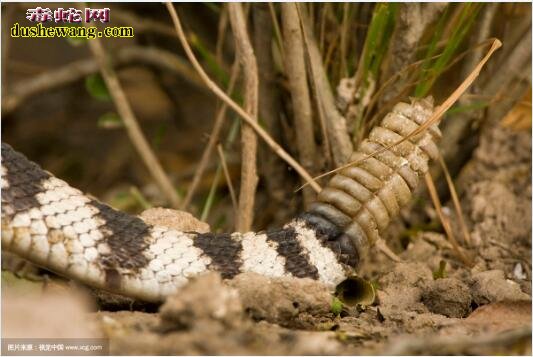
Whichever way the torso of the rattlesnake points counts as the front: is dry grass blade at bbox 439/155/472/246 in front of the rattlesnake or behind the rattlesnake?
behind

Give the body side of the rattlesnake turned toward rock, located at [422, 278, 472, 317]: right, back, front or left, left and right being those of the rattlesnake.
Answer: back

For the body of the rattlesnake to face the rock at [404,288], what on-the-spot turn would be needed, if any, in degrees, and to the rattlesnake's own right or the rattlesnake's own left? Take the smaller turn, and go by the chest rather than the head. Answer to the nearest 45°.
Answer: approximately 180°

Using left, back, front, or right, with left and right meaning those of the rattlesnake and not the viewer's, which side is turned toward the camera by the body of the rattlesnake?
left

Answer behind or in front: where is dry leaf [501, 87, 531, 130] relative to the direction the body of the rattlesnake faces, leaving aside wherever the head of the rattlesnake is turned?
behind
